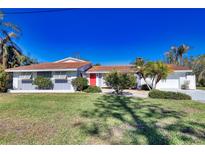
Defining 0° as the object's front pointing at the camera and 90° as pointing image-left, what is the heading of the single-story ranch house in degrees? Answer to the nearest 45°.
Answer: approximately 0°

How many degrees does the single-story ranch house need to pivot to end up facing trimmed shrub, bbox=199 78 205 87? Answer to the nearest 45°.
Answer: approximately 90° to its left

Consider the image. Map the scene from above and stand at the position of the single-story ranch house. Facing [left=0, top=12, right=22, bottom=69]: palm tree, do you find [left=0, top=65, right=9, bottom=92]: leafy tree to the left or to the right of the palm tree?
left

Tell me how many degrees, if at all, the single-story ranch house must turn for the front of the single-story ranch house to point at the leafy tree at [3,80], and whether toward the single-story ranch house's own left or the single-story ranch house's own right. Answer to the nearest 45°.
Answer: approximately 45° to the single-story ranch house's own right

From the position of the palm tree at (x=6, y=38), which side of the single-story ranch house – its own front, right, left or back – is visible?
right

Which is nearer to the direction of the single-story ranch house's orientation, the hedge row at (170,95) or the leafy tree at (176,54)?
the hedge row

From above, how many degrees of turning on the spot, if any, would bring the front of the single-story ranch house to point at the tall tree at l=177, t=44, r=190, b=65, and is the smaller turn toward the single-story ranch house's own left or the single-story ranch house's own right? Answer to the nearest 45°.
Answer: approximately 135° to the single-story ranch house's own left

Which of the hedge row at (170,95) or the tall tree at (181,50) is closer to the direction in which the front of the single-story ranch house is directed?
the hedge row

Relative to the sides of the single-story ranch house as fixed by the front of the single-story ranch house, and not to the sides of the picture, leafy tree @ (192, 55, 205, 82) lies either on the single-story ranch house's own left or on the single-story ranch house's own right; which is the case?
on the single-story ranch house's own left

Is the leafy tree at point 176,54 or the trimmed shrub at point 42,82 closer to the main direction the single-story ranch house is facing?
the trimmed shrub

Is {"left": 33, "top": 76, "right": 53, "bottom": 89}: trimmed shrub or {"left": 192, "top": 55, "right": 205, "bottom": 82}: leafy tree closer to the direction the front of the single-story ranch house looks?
the trimmed shrub

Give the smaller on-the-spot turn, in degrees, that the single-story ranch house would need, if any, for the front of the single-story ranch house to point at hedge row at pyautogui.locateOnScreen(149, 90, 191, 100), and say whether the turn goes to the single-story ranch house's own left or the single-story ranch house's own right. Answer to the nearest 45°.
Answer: approximately 45° to the single-story ranch house's own left
